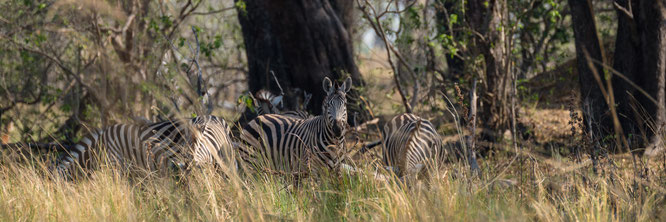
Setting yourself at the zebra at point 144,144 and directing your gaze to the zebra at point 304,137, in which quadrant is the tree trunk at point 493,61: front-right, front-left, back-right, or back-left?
front-left

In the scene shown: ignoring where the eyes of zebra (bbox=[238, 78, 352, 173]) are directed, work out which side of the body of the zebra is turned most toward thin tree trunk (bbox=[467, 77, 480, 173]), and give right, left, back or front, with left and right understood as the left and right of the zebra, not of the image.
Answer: front

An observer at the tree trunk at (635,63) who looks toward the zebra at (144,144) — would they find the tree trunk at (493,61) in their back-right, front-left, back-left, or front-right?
front-right

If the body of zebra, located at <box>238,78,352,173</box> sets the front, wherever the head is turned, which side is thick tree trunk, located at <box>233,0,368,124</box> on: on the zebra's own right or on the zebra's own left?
on the zebra's own left

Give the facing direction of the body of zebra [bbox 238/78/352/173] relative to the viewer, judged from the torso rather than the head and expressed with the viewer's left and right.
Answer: facing the viewer and to the right of the viewer

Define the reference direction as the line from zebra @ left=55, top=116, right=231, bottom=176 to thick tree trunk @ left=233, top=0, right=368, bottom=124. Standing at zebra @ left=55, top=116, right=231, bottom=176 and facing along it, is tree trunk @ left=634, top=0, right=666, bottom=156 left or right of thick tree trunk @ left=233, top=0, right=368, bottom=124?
right

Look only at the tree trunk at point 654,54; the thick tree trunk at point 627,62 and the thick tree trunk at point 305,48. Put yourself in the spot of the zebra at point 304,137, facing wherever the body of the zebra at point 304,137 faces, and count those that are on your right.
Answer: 0

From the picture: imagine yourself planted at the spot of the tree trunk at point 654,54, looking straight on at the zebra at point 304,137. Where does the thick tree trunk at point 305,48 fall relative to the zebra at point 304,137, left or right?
right

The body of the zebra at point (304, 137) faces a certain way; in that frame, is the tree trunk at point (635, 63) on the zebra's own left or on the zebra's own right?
on the zebra's own left

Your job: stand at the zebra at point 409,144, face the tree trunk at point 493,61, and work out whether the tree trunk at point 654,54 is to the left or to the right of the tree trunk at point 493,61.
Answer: right

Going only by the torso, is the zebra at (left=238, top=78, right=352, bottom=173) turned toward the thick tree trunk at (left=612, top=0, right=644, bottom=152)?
no

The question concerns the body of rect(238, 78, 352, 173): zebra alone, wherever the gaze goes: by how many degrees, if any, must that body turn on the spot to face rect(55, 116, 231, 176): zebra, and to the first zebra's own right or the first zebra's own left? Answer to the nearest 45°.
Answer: approximately 180°

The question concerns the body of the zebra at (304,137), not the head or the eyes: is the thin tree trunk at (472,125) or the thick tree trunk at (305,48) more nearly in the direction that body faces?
the thin tree trunk

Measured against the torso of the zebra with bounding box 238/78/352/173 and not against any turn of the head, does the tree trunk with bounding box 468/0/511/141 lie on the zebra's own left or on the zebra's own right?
on the zebra's own left
